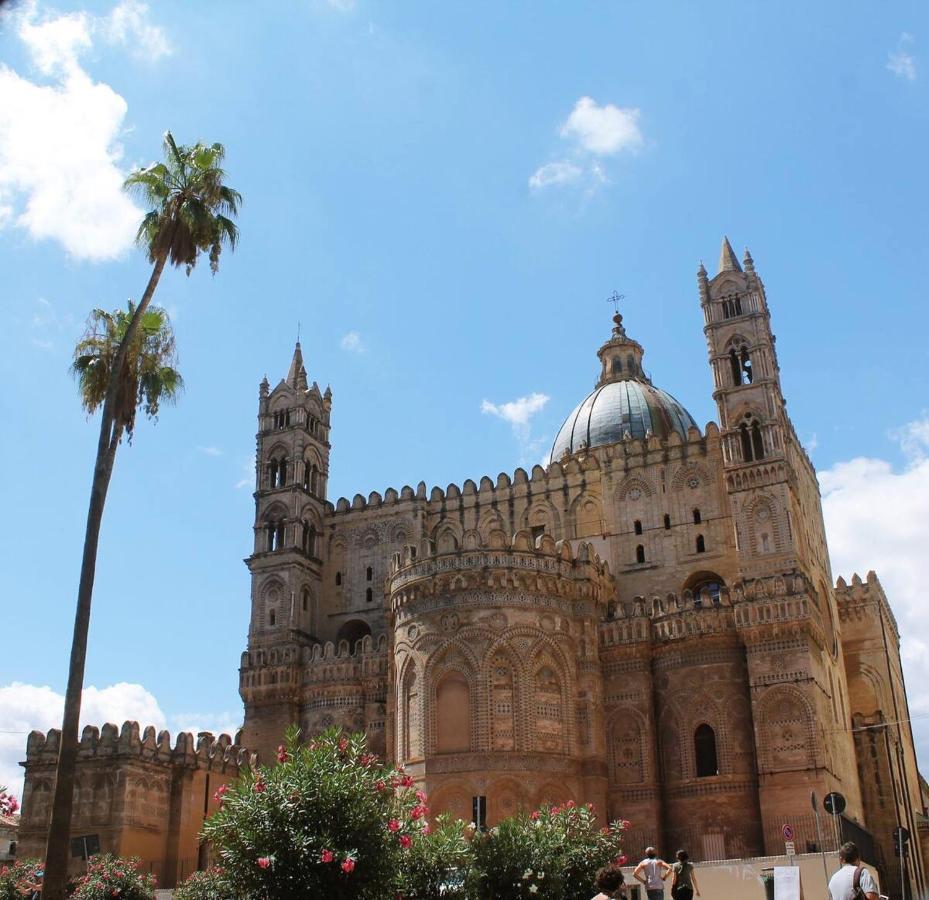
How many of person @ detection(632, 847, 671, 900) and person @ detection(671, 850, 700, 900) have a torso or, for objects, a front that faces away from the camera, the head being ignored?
2

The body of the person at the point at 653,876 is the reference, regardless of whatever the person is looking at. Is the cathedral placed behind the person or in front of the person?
in front

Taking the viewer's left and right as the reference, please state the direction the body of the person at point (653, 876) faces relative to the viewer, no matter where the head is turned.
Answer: facing away from the viewer

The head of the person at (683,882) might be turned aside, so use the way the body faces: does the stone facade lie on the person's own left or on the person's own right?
on the person's own left

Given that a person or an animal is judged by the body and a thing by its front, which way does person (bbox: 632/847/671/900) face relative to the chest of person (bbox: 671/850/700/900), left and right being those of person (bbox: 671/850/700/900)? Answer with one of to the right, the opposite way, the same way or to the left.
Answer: the same way

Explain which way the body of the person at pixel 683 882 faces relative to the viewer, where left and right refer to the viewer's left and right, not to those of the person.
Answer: facing away from the viewer

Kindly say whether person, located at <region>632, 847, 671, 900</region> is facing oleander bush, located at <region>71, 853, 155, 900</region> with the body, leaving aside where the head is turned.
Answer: no

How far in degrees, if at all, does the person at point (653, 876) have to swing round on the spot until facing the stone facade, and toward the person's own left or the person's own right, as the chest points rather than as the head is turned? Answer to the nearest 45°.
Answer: approximately 45° to the person's own left

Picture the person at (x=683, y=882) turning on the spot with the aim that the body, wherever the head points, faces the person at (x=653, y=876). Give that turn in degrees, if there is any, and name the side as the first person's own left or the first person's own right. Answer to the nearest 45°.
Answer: approximately 90° to the first person's own left

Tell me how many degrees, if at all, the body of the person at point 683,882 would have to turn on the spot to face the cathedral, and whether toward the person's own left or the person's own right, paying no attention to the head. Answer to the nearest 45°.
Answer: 0° — they already face it

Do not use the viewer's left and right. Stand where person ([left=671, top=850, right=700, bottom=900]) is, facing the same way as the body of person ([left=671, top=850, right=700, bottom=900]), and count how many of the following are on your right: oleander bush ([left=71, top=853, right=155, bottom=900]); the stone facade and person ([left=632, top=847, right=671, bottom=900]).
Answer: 0
